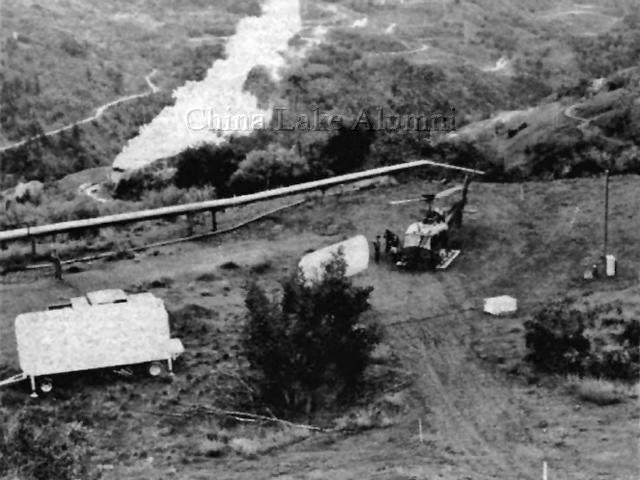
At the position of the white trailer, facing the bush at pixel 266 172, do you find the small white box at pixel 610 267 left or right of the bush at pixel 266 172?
right

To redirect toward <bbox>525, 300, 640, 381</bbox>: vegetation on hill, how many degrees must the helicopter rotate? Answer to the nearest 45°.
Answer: approximately 90° to its left

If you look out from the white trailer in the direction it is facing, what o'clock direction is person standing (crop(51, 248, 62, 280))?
The person standing is roughly at 3 o'clock from the white trailer.

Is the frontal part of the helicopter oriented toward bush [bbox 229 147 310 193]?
no

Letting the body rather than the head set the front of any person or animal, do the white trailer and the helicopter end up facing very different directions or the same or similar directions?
same or similar directions

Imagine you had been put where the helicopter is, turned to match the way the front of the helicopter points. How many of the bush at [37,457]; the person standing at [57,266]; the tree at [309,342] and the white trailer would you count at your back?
0

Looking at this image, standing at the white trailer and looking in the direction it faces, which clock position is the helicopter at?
The helicopter is roughly at 5 o'clock from the white trailer.

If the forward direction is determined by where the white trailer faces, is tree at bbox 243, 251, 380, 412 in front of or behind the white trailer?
behind

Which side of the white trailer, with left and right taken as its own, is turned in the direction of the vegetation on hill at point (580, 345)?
back

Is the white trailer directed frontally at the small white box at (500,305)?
no

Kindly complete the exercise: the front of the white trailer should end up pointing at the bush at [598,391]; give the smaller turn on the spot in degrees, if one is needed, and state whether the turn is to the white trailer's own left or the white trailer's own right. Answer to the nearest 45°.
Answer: approximately 135° to the white trailer's own left

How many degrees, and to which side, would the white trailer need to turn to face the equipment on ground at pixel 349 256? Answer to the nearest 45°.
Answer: approximately 135° to its right

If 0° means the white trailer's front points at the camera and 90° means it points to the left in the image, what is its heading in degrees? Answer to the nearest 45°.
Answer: approximately 90°

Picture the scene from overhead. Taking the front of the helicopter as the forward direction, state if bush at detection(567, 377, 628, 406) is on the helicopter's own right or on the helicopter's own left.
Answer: on the helicopter's own left

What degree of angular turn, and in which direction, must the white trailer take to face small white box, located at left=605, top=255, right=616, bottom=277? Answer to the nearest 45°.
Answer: approximately 180°

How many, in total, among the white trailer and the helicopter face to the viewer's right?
0

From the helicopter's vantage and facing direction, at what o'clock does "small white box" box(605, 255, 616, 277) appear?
The small white box is roughly at 8 o'clock from the helicopter.

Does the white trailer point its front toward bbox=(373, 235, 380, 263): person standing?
no

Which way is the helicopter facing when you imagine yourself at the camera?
facing the viewer and to the left of the viewer

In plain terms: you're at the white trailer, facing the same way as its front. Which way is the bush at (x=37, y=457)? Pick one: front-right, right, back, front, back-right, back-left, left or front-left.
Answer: left
